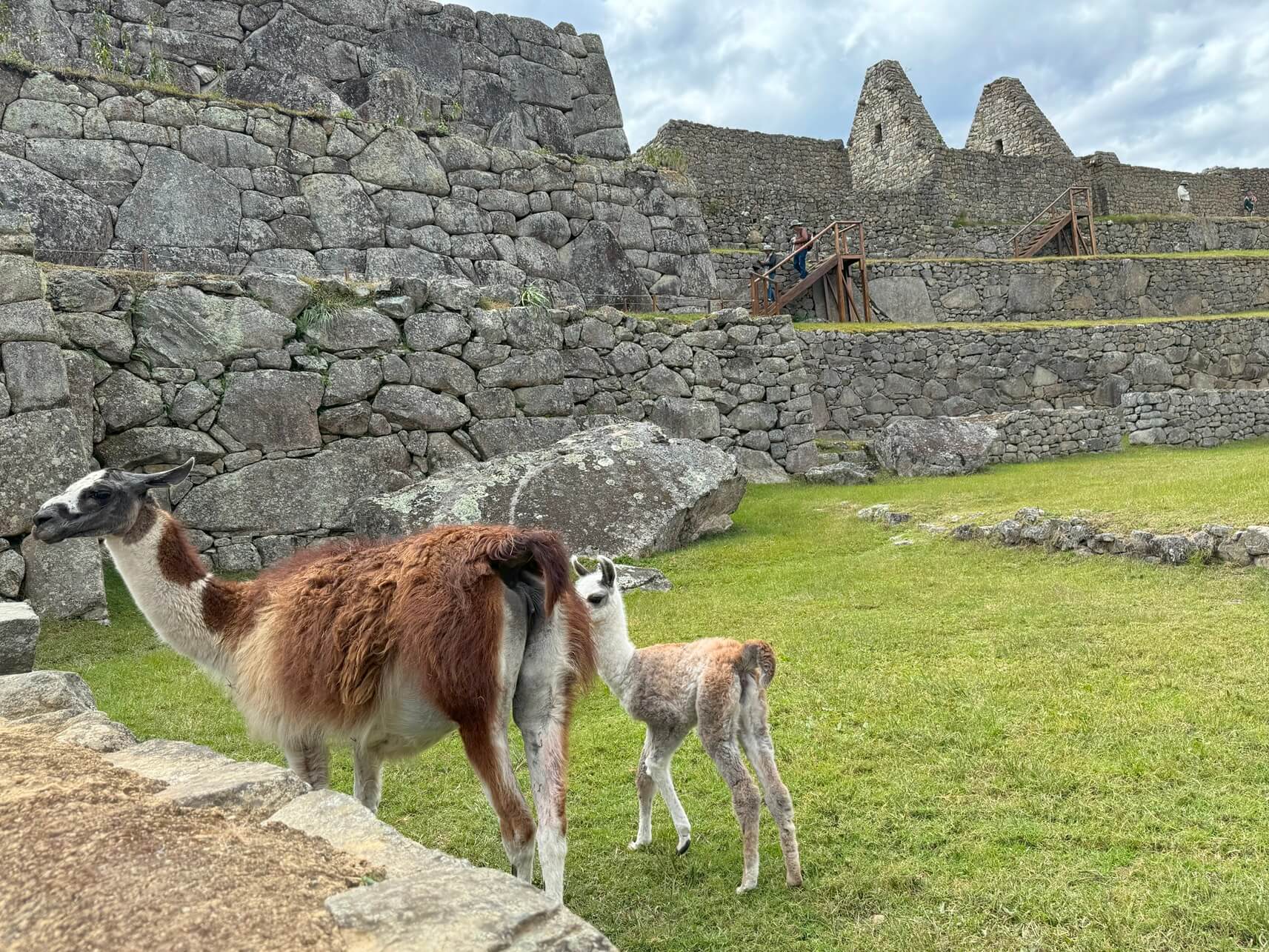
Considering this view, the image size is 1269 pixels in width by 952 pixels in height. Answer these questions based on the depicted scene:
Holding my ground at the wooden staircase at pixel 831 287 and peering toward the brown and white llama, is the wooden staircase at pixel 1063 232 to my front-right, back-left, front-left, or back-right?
back-left

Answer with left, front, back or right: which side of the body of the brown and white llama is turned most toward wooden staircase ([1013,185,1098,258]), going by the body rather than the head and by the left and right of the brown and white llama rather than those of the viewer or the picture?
right

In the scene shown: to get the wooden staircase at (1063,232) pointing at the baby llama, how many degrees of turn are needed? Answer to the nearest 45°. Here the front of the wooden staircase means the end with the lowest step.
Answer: approximately 90° to its left

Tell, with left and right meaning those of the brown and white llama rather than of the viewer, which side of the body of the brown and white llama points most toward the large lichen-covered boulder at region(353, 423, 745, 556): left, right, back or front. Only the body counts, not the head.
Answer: right

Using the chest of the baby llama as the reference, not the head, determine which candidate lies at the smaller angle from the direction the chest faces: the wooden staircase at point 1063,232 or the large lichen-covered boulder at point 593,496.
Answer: the large lichen-covered boulder

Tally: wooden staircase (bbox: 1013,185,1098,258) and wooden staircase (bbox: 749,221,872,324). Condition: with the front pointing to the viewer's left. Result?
2

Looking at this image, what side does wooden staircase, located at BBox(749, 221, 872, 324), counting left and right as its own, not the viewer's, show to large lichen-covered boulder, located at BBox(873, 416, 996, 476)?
left

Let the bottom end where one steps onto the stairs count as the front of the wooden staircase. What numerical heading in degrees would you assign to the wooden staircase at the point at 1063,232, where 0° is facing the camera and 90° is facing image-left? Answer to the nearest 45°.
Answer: approximately 90°

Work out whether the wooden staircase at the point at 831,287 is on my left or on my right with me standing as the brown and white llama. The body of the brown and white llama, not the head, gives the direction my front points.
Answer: on my right

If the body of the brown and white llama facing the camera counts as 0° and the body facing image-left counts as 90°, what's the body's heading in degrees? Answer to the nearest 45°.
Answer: approximately 135°

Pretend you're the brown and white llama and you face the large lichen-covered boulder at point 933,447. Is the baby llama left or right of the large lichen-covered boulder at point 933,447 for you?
right

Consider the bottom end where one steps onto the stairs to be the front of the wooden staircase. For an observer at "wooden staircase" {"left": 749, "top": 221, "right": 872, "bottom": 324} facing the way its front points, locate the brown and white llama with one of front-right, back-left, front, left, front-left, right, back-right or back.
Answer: left

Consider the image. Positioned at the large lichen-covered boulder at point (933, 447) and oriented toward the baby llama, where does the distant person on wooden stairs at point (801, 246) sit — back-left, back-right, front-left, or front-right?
back-right

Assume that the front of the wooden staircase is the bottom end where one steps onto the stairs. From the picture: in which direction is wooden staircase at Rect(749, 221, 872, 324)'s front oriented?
to the viewer's left

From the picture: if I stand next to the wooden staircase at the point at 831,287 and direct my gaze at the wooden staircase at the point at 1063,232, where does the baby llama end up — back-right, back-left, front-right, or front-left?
back-right
